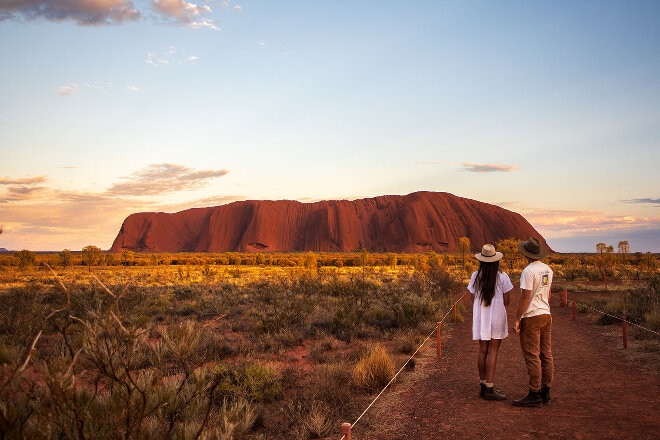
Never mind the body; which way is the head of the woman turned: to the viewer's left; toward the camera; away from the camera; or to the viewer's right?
away from the camera

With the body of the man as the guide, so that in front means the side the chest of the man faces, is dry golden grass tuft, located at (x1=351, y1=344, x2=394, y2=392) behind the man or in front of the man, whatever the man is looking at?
in front

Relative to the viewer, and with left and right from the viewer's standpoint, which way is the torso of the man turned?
facing away from the viewer and to the left of the viewer

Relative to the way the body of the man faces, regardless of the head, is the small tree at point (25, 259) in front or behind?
in front
